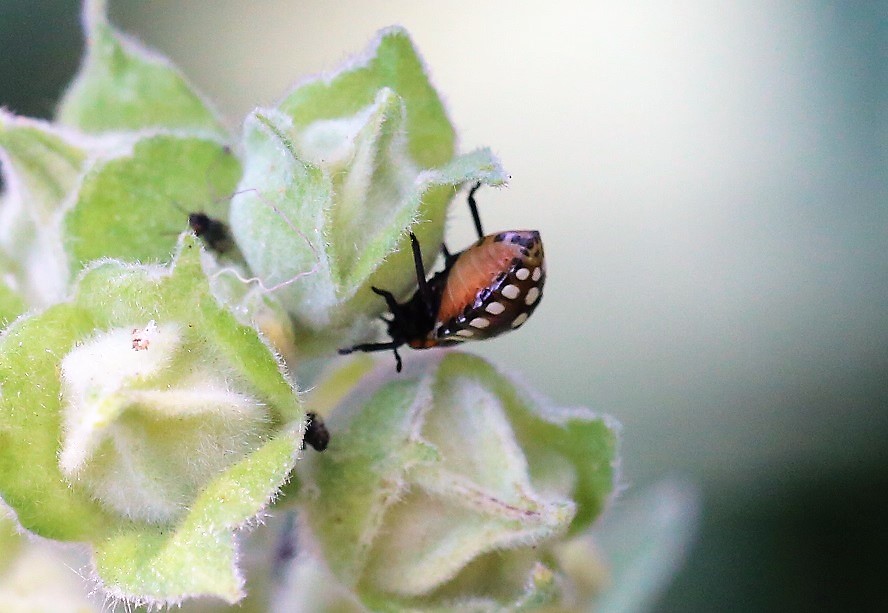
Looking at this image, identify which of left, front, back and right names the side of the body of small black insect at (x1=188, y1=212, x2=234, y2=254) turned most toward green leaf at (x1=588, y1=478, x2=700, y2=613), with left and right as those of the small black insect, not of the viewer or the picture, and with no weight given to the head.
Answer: back

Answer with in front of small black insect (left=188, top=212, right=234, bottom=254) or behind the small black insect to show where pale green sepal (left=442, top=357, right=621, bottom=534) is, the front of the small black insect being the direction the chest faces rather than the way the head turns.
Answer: behind

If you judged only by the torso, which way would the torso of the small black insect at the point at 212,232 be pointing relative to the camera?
to the viewer's left
